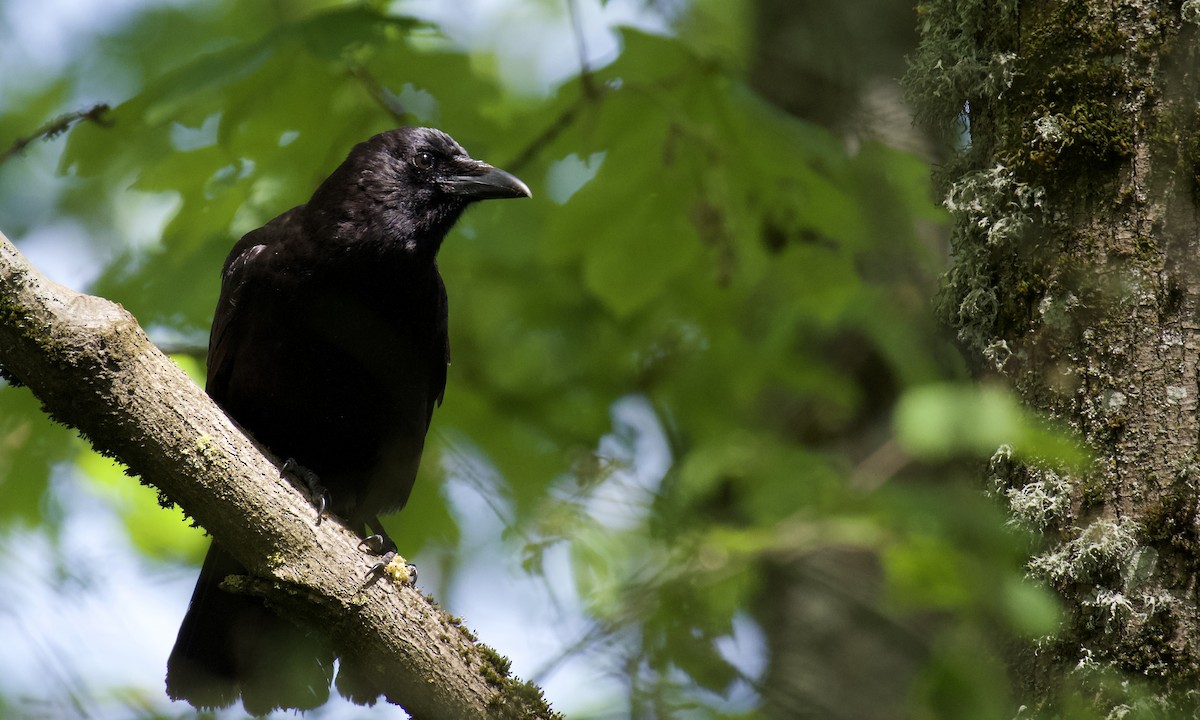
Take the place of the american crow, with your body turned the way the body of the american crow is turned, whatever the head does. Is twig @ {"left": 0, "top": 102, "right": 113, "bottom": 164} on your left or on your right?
on your right

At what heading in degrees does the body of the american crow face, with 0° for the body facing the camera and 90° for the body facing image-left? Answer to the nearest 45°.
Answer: approximately 315°

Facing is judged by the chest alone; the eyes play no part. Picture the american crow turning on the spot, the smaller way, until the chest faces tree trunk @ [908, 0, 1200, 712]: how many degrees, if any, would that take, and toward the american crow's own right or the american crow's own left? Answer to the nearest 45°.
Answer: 0° — it already faces it

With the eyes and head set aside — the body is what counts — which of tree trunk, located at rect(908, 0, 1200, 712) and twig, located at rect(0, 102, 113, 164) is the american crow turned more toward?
the tree trunk
